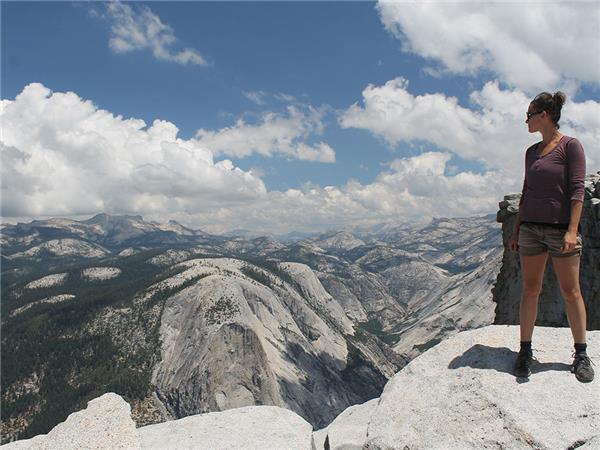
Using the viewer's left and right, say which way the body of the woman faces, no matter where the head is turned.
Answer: facing the viewer and to the left of the viewer

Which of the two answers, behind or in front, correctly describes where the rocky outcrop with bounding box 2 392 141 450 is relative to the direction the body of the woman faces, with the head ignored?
in front

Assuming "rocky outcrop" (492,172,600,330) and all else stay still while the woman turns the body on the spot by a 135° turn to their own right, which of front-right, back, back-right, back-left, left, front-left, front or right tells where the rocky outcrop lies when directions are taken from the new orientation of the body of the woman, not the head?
front

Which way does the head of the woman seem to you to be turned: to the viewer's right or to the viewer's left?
to the viewer's left
